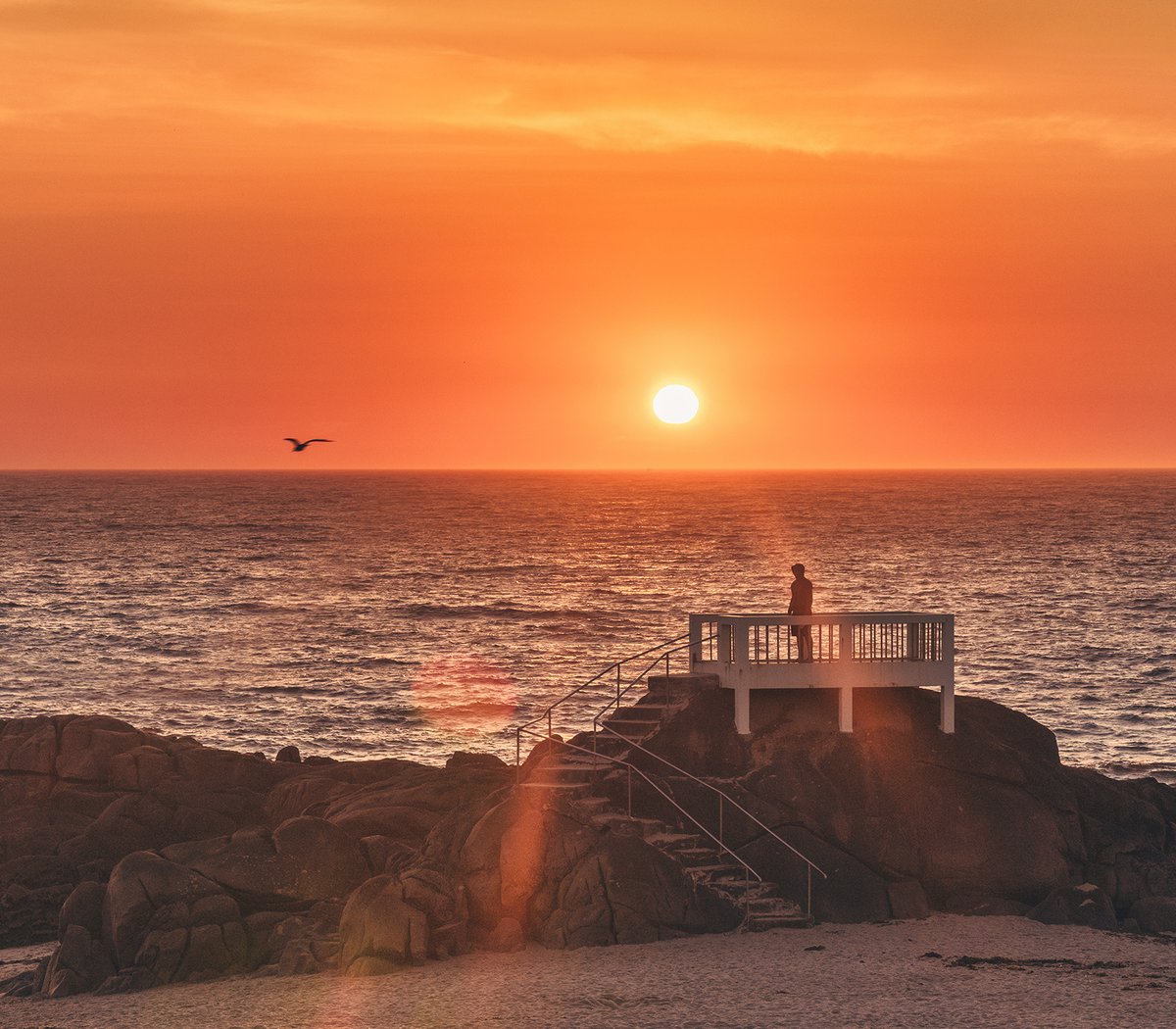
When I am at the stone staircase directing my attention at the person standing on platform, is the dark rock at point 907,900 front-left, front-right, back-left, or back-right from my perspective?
front-right

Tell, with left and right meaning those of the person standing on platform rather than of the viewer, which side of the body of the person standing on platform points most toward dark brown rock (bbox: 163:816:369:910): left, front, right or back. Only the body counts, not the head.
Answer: left

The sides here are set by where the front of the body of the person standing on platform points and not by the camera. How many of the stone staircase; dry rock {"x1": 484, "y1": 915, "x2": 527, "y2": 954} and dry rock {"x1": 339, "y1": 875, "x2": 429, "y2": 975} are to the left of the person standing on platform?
3

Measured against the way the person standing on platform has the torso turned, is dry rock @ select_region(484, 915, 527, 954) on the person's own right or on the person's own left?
on the person's own left

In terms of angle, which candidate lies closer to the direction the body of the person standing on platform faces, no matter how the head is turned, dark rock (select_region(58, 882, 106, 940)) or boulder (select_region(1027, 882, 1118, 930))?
the dark rock

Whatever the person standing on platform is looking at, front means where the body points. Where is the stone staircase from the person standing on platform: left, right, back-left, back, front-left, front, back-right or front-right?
left

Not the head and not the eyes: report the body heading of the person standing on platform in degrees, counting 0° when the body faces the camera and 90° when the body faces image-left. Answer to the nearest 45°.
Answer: approximately 135°

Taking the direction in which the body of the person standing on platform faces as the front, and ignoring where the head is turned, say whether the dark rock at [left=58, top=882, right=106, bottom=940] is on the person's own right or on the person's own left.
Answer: on the person's own left

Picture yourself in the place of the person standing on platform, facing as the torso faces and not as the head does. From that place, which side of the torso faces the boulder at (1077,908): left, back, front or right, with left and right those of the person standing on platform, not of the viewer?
back
